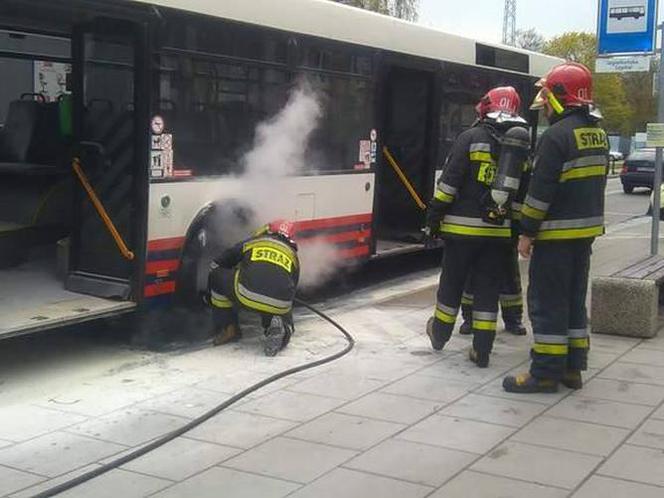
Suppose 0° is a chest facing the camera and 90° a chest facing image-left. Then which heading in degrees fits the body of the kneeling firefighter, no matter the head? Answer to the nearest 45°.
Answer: approximately 135°

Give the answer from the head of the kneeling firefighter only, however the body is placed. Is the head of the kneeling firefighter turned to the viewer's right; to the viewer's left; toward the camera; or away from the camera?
away from the camera

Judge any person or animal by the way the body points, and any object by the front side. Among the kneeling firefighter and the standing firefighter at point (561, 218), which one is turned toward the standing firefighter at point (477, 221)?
the standing firefighter at point (561, 218)

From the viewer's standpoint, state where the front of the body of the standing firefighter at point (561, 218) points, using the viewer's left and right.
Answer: facing away from the viewer and to the left of the viewer

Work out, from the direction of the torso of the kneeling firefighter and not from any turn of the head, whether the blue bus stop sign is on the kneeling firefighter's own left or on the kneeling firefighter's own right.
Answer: on the kneeling firefighter's own right
